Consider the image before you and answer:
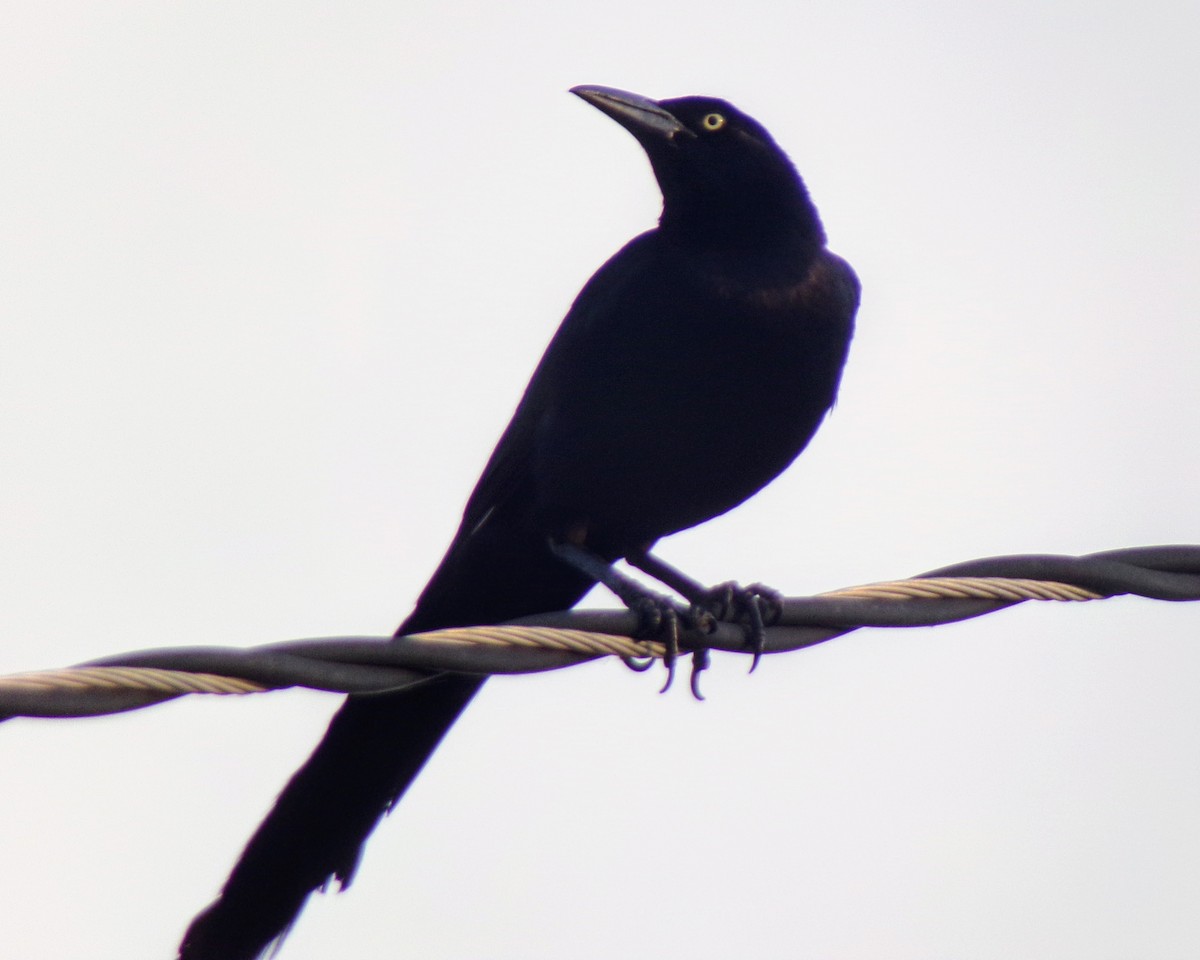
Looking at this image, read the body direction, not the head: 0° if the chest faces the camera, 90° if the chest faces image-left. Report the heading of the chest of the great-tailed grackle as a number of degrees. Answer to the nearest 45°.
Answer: approximately 315°
